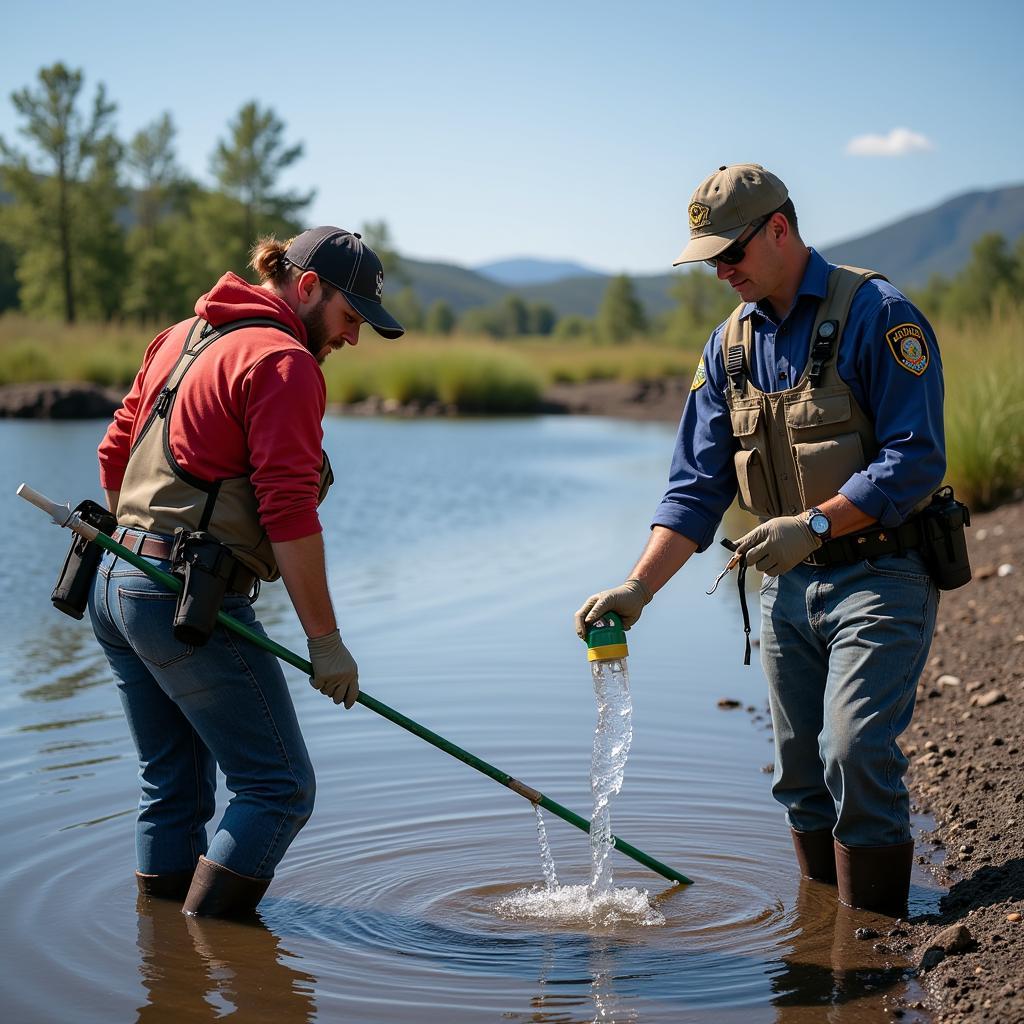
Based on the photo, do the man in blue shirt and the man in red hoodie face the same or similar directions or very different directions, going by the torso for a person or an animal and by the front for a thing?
very different directions

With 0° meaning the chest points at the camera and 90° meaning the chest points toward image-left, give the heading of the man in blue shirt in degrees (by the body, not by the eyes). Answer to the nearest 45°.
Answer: approximately 45°

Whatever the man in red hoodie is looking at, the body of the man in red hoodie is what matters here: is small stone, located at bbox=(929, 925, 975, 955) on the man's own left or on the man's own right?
on the man's own right

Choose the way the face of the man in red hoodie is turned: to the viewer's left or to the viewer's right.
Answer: to the viewer's right

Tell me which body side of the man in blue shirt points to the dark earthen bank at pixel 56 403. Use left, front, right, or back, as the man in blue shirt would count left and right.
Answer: right

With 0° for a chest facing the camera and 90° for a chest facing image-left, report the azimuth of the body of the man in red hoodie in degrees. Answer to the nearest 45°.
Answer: approximately 225°
